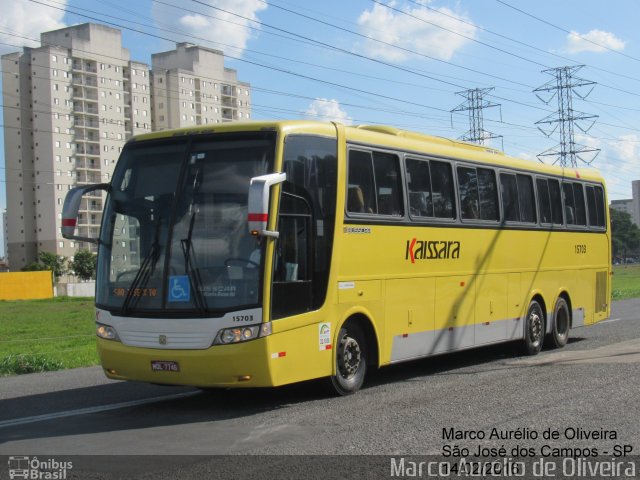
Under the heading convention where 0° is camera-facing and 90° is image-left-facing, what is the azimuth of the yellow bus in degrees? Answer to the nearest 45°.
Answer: approximately 45°
